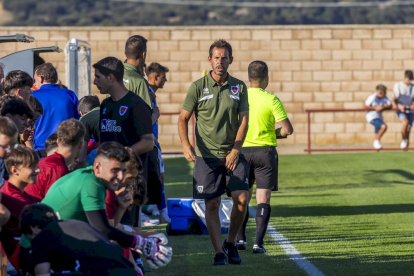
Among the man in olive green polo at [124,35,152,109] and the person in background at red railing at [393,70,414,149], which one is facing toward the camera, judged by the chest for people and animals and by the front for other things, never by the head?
the person in background at red railing

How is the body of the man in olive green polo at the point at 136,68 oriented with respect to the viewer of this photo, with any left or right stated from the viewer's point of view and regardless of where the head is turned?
facing away from the viewer and to the right of the viewer

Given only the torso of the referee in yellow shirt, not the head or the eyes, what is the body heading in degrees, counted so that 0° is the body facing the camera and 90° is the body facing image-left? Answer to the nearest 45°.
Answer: approximately 225°

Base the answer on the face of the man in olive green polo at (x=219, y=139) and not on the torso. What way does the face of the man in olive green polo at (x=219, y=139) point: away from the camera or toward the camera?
toward the camera

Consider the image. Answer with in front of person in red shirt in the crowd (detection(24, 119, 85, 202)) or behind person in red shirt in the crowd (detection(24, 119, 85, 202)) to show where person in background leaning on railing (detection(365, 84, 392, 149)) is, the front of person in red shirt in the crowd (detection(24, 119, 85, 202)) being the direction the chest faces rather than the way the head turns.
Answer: in front

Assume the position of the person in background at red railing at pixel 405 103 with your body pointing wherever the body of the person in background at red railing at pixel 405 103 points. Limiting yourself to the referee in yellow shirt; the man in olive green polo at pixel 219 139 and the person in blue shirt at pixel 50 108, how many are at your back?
0

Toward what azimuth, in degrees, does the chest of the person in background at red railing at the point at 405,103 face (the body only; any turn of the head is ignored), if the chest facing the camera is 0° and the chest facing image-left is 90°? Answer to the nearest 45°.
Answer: approximately 0°

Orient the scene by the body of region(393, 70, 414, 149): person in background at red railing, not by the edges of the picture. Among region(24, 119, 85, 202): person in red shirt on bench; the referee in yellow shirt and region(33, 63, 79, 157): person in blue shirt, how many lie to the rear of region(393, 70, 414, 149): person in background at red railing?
0

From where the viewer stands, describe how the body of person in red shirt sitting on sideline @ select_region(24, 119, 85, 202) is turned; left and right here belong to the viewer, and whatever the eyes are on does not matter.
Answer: facing away from the viewer and to the right of the viewer
